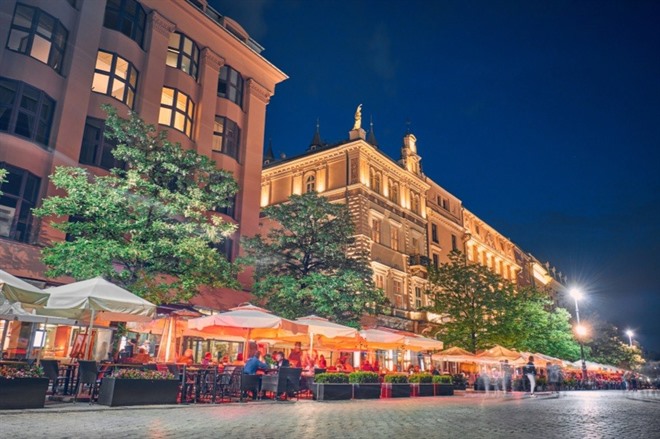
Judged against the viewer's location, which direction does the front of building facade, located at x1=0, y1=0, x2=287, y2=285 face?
facing the viewer and to the right of the viewer

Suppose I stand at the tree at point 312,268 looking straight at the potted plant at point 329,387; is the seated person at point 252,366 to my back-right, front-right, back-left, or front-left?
front-right

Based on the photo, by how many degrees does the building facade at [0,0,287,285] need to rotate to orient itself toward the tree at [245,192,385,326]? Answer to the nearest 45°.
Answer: approximately 45° to its left

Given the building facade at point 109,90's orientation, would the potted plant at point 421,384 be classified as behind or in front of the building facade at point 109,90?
in front

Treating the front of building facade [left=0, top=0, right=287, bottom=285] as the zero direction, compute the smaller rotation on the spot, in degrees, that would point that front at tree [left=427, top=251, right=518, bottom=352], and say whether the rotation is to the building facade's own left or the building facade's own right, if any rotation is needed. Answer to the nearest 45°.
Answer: approximately 45° to the building facade's own left

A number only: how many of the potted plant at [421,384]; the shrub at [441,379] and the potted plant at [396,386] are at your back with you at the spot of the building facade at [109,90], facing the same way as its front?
0

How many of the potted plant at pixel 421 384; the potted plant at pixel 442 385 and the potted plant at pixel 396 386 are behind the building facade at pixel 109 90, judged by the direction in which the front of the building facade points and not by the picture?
0
